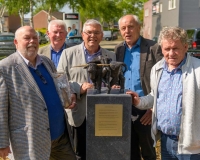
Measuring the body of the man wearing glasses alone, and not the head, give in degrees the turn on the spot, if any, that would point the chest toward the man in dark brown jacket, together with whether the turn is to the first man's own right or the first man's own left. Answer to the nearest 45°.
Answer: approximately 90° to the first man's own left

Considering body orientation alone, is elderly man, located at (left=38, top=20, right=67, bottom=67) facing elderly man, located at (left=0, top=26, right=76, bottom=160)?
yes

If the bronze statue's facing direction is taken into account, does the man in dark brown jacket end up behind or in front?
behind

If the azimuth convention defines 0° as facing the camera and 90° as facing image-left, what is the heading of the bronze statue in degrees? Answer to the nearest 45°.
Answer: approximately 45°

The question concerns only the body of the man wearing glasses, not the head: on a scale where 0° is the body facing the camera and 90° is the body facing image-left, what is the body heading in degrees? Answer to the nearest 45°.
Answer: approximately 0°

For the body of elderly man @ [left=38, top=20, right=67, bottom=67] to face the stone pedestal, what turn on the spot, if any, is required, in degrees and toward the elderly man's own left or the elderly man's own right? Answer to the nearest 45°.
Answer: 0° — they already face it

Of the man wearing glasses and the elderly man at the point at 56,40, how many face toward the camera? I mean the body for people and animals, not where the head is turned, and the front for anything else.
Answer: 2

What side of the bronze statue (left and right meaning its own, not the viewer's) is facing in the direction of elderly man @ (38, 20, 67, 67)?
right

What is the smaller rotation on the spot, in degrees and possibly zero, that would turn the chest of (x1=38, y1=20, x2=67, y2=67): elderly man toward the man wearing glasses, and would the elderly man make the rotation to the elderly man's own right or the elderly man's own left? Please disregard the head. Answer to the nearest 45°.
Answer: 0° — they already face them
